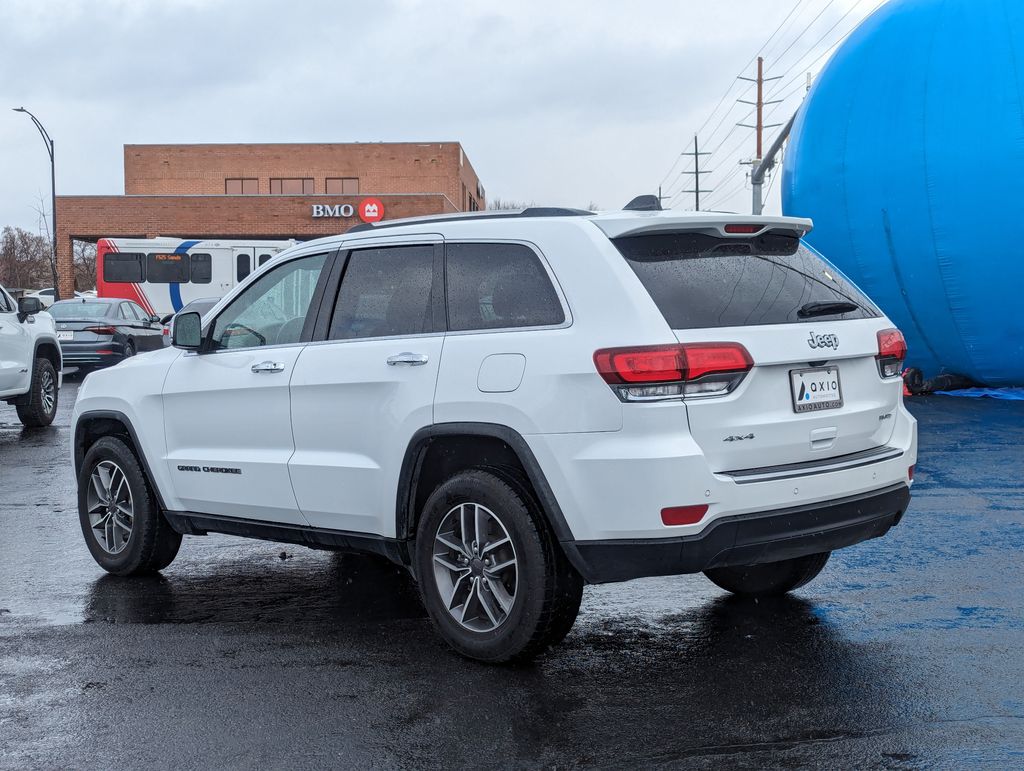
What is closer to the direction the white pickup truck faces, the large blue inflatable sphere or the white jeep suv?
the large blue inflatable sphere

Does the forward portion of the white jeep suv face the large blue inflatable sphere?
no

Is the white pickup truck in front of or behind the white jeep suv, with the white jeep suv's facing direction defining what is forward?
in front

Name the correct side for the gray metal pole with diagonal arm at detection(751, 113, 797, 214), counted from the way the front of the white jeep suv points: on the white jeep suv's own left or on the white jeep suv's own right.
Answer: on the white jeep suv's own right

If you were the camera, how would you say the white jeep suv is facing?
facing away from the viewer and to the left of the viewer

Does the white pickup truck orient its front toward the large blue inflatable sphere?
no

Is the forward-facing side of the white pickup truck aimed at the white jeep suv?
no
